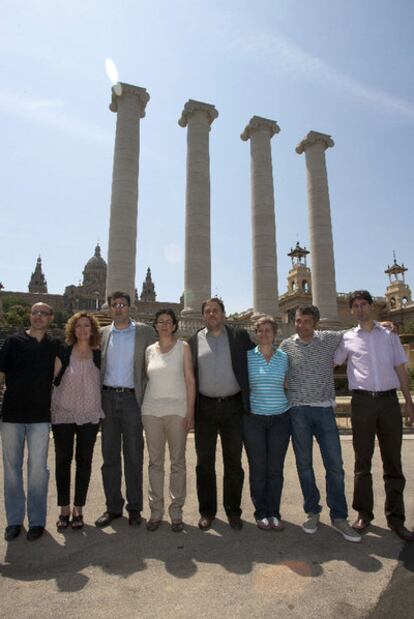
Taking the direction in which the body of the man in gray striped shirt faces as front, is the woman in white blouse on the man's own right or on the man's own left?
on the man's own right

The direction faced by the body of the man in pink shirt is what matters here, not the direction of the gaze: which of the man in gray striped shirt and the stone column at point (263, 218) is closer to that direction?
the man in gray striped shirt

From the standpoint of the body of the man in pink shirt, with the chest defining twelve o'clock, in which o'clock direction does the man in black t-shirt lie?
The man in black t-shirt is roughly at 2 o'clock from the man in pink shirt.

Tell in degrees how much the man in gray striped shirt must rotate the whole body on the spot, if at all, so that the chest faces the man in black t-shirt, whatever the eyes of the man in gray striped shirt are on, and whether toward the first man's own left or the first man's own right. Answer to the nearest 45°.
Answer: approximately 90° to the first man's own right

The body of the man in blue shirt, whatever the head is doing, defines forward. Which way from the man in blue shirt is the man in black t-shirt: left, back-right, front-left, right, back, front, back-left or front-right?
right

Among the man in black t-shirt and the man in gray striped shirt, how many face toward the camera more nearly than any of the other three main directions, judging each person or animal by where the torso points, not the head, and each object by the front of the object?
2

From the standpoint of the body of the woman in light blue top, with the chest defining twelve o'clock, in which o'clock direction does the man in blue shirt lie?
The man in blue shirt is roughly at 3 o'clock from the woman in light blue top.

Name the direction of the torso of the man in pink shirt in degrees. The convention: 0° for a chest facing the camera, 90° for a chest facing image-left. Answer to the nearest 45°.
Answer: approximately 0°

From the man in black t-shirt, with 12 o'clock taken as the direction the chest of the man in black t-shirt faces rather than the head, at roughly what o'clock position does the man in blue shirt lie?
The man in blue shirt is roughly at 9 o'clock from the man in black t-shirt.

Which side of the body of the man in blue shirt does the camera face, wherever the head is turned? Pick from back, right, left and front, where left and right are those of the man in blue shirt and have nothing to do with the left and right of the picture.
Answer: front

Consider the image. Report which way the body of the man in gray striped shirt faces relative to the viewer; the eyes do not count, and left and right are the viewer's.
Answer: facing the viewer

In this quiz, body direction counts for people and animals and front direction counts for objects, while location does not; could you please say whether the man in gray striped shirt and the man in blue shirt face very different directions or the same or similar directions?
same or similar directions

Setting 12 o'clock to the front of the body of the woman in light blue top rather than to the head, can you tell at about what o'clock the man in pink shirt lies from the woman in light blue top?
The man in pink shirt is roughly at 9 o'clock from the woman in light blue top.
